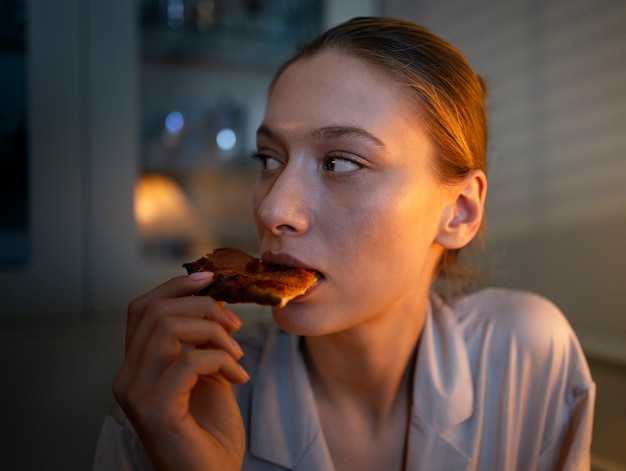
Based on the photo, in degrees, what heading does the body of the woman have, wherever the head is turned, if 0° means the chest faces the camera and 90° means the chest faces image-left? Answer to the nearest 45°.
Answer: approximately 45°
